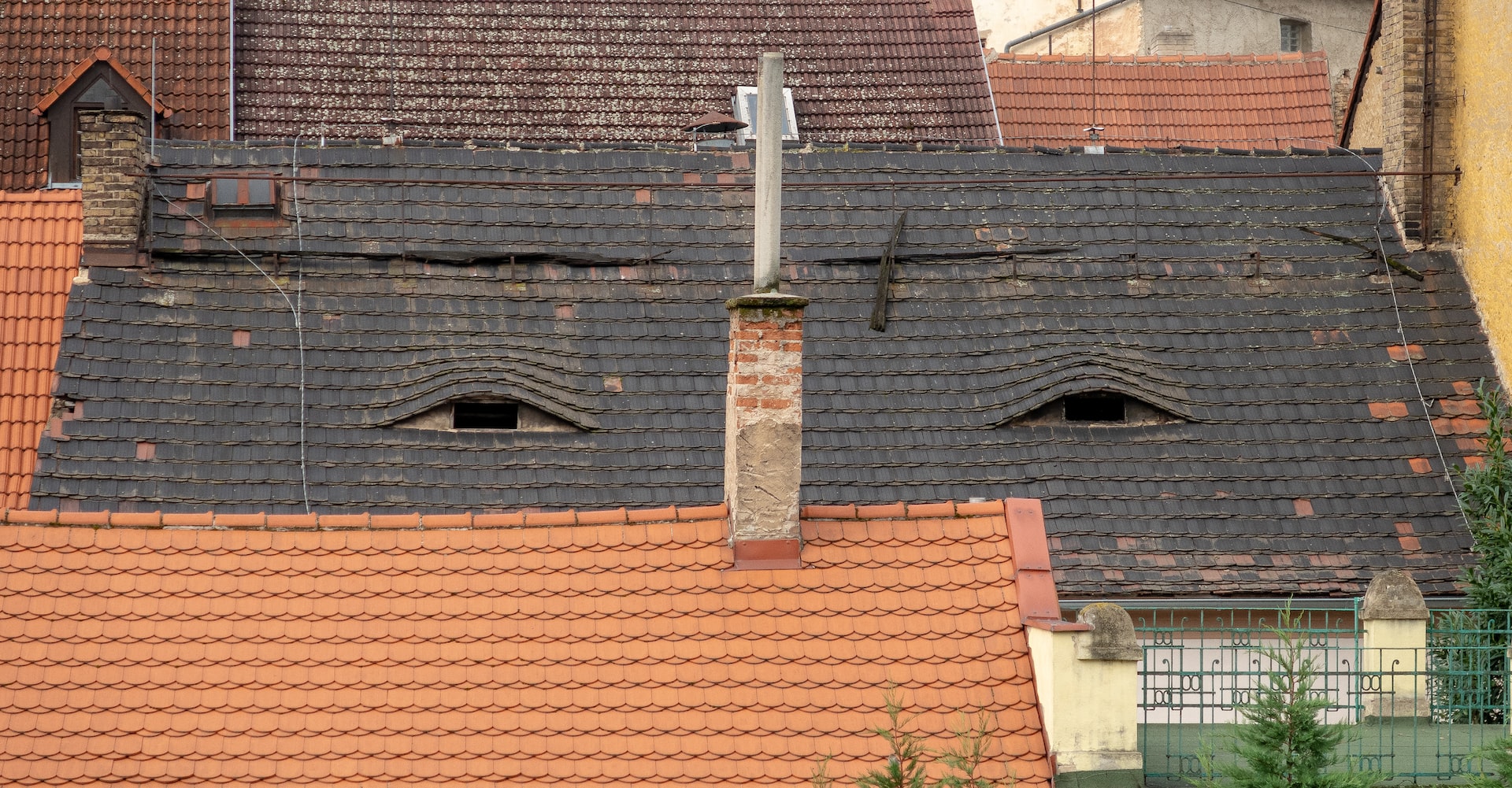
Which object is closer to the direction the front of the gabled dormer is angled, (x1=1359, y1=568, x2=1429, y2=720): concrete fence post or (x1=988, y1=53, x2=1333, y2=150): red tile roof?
the concrete fence post

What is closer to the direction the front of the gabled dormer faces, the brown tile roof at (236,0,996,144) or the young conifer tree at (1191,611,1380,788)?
the young conifer tree

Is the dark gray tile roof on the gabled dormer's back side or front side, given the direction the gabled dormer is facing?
on the front side

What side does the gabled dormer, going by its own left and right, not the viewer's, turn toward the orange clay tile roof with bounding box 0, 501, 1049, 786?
front

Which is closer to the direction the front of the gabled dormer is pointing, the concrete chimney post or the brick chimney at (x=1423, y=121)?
the concrete chimney post

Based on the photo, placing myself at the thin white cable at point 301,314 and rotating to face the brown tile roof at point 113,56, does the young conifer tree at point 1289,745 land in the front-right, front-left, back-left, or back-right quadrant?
back-right

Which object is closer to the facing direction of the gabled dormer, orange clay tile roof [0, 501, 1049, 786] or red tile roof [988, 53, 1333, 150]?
the orange clay tile roof

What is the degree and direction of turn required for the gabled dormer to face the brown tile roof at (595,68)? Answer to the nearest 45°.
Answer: approximately 90° to its left

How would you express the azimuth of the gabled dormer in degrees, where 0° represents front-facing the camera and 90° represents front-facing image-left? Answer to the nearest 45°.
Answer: approximately 0°

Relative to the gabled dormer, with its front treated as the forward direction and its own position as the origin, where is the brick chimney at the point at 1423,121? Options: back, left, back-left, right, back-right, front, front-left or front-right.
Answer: front-left

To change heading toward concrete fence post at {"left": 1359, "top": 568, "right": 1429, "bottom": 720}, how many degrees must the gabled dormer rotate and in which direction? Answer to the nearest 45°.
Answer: approximately 45° to its left

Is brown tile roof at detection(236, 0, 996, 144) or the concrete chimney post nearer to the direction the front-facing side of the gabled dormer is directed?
the concrete chimney post
